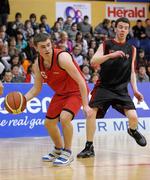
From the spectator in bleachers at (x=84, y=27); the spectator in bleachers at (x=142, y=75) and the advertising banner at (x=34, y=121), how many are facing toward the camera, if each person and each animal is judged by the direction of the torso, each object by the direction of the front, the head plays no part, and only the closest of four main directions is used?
3

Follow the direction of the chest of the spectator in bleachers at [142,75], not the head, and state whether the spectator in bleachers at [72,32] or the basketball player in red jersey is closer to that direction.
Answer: the basketball player in red jersey

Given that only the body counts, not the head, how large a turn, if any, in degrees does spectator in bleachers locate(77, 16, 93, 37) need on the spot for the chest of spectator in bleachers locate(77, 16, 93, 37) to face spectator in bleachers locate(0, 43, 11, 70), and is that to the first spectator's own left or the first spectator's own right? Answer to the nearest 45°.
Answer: approximately 45° to the first spectator's own right

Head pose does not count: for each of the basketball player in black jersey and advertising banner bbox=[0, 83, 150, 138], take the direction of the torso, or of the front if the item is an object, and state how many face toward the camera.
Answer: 2

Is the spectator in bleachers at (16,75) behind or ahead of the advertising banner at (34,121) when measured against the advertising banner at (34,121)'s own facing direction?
behind

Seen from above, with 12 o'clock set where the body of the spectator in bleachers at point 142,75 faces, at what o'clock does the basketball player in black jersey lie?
The basketball player in black jersey is roughly at 12 o'clock from the spectator in bleachers.

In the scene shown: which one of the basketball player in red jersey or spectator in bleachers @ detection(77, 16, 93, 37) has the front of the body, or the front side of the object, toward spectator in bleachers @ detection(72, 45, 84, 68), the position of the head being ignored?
spectator in bleachers @ detection(77, 16, 93, 37)

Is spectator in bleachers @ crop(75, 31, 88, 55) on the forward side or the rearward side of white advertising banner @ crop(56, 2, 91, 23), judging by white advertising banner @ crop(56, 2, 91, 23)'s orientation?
on the forward side

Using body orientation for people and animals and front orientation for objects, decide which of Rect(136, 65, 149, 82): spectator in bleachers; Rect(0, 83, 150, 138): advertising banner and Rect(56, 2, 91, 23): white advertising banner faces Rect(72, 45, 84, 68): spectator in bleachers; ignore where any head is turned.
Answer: the white advertising banner

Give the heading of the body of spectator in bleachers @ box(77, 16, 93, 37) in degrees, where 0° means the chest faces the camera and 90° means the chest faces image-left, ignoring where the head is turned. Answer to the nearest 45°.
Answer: approximately 0°
